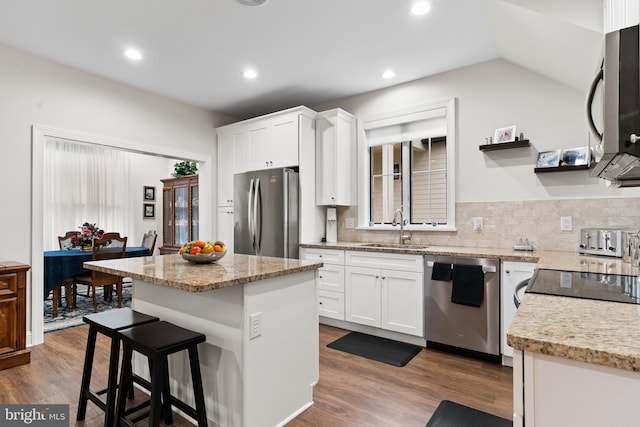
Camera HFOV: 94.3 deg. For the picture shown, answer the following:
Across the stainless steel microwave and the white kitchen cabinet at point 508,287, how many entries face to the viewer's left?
1

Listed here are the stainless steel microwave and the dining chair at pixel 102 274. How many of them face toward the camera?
0

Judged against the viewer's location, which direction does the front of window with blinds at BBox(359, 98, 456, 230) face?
facing the viewer and to the left of the viewer

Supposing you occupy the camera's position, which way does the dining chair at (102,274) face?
facing away from the viewer and to the left of the viewer

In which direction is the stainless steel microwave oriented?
to the viewer's left

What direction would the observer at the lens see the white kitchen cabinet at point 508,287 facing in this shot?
facing the viewer

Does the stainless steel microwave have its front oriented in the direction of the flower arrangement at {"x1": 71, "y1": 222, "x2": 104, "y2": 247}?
yes

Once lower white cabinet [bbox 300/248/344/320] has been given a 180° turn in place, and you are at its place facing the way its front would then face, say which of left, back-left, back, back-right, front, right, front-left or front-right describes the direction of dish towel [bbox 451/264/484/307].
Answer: right
